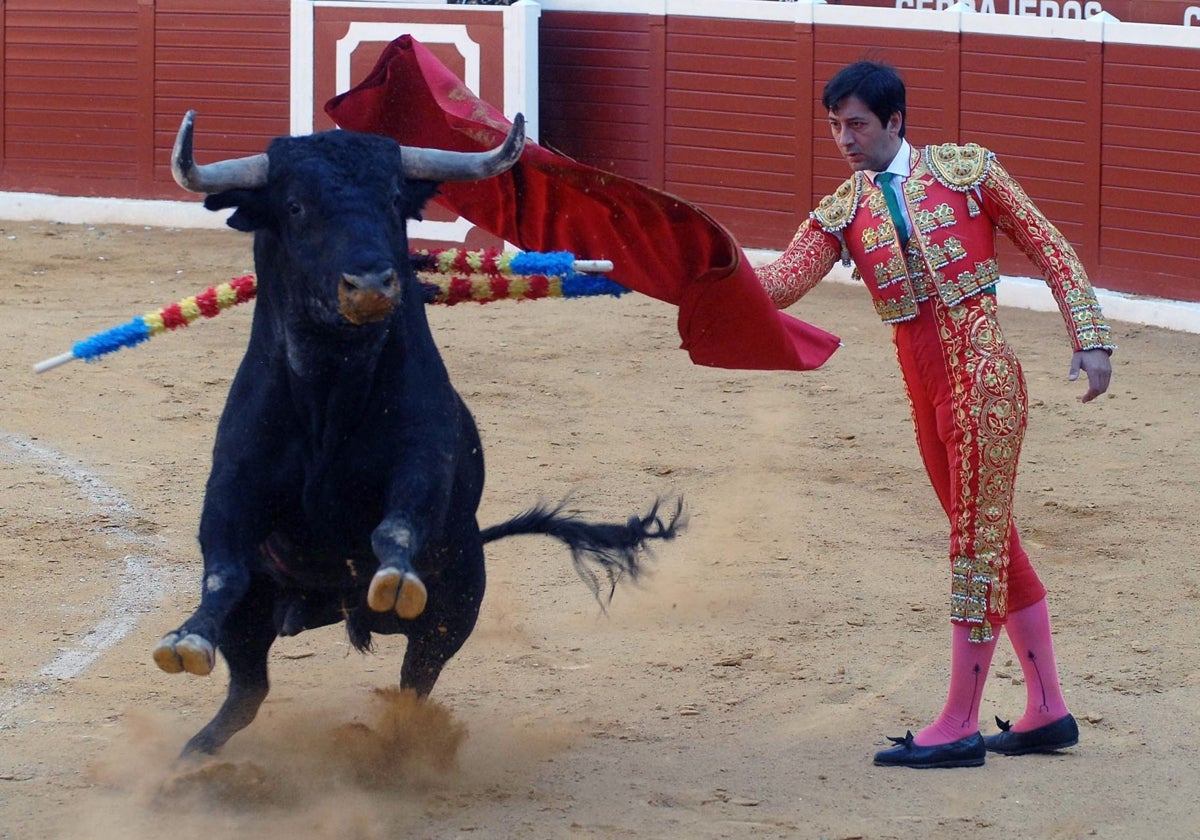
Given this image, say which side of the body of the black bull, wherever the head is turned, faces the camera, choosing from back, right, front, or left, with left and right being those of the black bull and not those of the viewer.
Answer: front

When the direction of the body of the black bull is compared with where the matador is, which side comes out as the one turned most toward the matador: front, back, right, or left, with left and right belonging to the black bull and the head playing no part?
left

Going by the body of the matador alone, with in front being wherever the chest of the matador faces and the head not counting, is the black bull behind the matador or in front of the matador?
in front

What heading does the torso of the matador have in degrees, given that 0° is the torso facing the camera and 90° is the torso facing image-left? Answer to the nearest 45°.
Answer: approximately 45°

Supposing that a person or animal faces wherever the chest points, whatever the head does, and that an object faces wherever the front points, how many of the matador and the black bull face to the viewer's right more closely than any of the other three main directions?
0
